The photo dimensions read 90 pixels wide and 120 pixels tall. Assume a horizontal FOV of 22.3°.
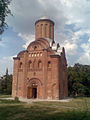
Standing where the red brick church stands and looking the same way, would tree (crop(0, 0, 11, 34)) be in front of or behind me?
in front

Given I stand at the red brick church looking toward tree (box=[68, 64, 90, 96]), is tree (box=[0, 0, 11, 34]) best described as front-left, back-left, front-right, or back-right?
back-right

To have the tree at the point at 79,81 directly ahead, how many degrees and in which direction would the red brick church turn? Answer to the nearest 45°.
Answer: approximately 135° to its left

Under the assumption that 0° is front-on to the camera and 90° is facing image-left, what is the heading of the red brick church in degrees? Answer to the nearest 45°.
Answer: approximately 0°
